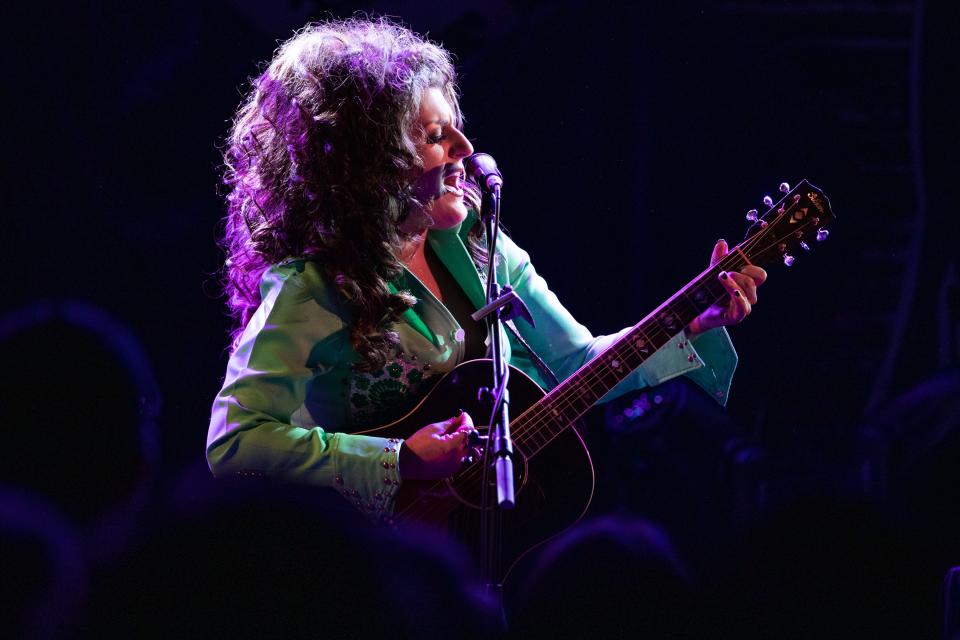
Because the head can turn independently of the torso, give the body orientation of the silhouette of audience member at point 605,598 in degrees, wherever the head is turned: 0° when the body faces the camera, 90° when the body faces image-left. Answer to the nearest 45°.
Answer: approximately 180°

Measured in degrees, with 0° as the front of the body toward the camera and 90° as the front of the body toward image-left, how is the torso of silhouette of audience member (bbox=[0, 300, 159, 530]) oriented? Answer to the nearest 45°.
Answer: approximately 180°

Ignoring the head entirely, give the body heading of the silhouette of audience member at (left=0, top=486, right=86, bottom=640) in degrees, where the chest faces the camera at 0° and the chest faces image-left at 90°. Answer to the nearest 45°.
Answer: approximately 180°

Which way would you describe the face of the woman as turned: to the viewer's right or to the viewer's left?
to the viewer's right

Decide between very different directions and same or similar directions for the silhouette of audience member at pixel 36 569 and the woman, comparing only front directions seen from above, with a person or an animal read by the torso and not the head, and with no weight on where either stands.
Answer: very different directions

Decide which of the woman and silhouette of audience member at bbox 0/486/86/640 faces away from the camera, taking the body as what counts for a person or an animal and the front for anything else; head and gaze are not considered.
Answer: the silhouette of audience member

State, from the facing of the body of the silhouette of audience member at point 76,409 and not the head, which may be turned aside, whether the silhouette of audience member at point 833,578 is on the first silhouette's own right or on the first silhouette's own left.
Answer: on the first silhouette's own right
